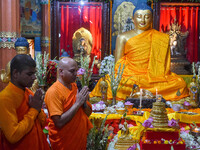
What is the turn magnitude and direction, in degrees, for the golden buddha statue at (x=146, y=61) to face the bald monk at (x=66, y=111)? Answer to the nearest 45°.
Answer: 0° — it already faces them

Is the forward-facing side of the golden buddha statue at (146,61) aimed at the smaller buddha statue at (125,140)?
yes

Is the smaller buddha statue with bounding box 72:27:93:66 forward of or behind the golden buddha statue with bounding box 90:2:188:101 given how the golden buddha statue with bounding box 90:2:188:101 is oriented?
behind

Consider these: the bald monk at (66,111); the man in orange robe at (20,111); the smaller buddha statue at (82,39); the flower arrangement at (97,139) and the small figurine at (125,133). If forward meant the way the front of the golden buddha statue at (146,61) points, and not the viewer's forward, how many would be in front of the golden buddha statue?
4

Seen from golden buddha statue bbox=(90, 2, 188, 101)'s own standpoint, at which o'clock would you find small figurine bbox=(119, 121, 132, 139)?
The small figurine is roughly at 12 o'clock from the golden buddha statue.

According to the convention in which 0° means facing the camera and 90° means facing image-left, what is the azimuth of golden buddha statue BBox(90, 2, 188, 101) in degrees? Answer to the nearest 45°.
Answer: approximately 0°

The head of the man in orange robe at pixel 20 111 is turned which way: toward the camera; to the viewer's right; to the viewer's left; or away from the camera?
to the viewer's right

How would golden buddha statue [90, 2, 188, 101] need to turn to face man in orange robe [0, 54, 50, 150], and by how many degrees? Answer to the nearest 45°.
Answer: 0° — it already faces them

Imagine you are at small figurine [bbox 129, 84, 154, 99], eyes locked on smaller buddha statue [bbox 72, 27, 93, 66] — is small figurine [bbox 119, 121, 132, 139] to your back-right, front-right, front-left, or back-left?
back-left
